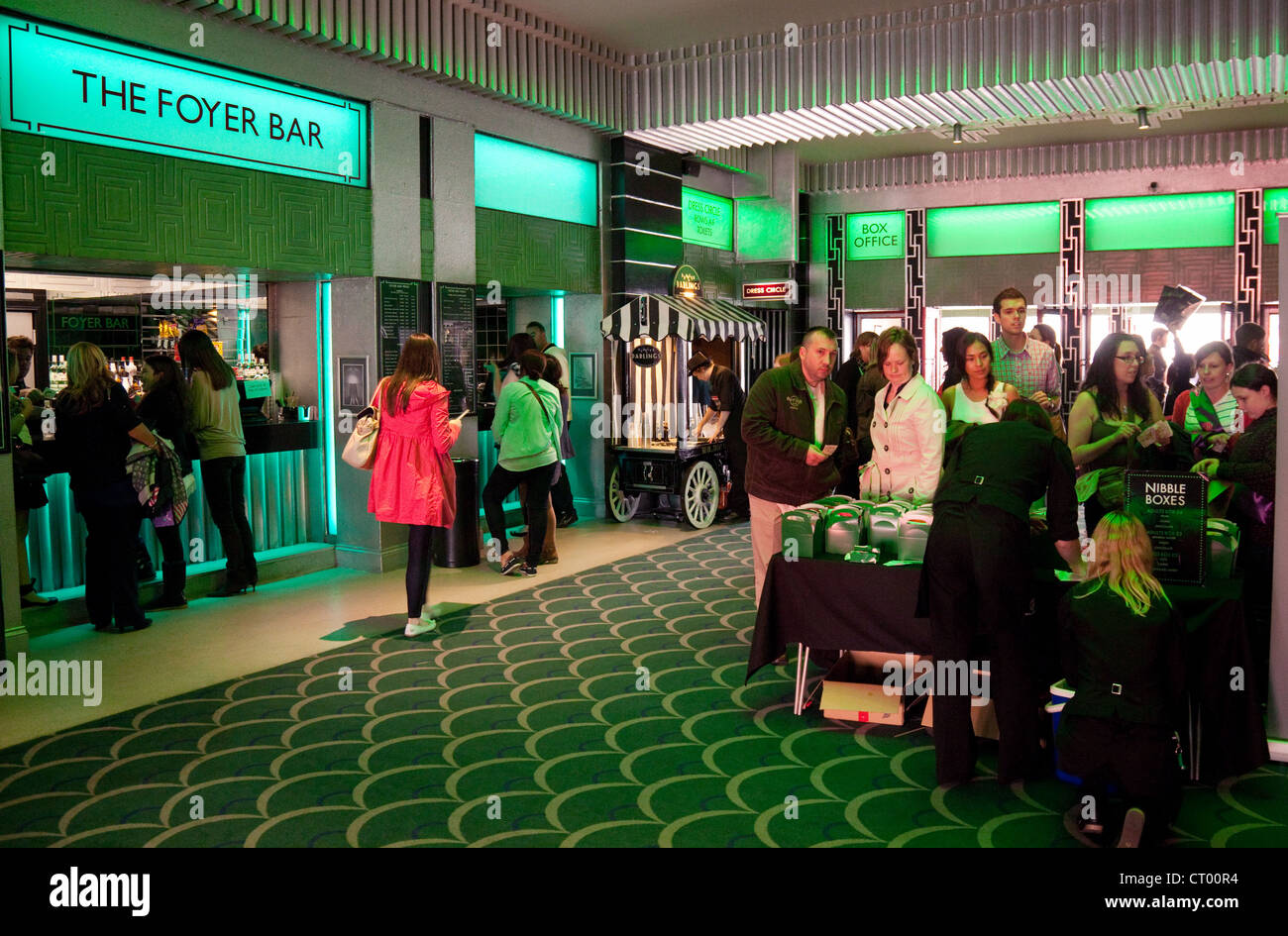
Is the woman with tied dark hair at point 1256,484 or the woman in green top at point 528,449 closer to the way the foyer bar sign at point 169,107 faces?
the woman with tied dark hair

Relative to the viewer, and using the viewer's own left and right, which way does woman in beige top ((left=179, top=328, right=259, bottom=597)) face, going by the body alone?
facing away from the viewer and to the left of the viewer

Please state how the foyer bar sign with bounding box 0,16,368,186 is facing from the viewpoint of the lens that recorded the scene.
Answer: facing the viewer and to the right of the viewer

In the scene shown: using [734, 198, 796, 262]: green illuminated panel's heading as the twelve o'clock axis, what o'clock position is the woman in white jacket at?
The woman in white jacket is roughly at 12 o'clock from the green illuminated panel.

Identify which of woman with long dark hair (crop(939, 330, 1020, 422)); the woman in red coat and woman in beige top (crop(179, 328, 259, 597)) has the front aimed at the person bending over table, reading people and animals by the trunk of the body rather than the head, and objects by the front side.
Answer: the woman with long dark hair

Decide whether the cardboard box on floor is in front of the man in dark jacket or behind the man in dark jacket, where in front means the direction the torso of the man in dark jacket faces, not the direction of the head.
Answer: in front

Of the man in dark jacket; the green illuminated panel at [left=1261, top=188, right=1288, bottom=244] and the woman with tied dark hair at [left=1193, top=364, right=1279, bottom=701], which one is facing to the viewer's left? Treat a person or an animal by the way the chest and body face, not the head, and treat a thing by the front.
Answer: the woman with tied dark hair

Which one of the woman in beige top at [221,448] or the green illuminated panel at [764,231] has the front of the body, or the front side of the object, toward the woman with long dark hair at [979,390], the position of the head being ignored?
the green illuminated panel

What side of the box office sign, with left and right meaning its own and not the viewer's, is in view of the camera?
front

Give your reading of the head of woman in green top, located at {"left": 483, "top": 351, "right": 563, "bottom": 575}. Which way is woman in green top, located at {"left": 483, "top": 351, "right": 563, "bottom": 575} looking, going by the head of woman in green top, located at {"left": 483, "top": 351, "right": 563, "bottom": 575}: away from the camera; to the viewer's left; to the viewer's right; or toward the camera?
away from the camera

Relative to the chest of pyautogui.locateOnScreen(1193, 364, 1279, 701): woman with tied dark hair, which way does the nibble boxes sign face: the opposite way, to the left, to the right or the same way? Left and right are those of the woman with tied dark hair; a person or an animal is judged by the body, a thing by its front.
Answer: to the left
